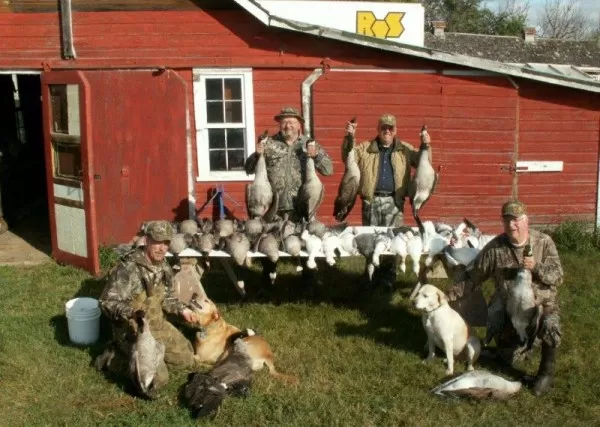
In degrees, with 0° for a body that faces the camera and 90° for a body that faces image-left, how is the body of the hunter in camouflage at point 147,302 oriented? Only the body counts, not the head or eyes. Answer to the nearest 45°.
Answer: approximately 315°

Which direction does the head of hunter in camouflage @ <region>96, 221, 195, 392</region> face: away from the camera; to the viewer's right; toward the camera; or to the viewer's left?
toward the camera

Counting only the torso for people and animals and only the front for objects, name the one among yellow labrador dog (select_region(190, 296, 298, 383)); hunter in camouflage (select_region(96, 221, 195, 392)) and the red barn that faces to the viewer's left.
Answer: the yellow labrador dog

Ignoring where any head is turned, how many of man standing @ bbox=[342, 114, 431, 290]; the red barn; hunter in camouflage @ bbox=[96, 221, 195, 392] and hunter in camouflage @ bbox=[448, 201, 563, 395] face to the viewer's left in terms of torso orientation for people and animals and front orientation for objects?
0

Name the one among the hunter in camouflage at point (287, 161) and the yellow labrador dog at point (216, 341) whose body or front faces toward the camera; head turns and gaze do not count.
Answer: the hunter in camouflage

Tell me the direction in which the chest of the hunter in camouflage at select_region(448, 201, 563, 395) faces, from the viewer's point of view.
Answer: toward the camera

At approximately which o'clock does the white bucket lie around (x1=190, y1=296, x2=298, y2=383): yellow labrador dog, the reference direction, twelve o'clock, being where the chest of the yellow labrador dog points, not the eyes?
The white bucket is roughly at 1 o'clock from the yellow labrador dog.

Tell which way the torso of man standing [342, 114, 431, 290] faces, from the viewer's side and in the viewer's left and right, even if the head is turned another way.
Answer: facing the viewer

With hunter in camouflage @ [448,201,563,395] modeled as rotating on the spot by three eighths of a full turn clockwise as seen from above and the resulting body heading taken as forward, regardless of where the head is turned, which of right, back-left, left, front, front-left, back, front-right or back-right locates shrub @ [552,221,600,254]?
front-right

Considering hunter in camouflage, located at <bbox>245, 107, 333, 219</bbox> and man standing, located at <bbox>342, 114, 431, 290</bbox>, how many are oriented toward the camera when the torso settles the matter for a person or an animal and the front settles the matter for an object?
2

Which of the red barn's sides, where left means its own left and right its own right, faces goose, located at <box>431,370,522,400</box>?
front

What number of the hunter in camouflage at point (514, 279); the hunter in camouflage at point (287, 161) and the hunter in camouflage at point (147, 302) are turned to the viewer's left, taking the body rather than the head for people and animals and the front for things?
0

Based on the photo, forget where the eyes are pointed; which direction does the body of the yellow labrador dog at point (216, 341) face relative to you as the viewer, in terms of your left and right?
facing to the left of the viewer

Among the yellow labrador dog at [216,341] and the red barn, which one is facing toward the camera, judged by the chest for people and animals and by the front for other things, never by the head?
the red barn

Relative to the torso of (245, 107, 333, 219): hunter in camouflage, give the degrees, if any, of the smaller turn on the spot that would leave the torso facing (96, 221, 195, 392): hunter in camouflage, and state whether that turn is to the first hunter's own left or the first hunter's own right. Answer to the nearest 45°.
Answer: approximately 45° to the first hunter's own right

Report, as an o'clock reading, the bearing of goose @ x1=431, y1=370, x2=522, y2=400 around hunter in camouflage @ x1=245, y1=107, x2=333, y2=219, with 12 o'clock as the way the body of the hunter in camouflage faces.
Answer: The goose is roughly at 11 o'clock from the hunter in camouflage.

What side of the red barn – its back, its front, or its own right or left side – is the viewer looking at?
front

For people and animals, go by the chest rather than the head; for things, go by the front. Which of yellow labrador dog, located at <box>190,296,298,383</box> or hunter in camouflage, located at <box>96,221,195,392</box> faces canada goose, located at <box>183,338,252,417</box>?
the hunter in camouflage

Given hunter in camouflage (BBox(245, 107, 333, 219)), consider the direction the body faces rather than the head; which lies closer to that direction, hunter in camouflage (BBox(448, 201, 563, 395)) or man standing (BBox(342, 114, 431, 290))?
the hunter in camouflage

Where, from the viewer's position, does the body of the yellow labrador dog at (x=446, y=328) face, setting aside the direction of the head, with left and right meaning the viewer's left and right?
facing the viewer and to the left of the viewer
